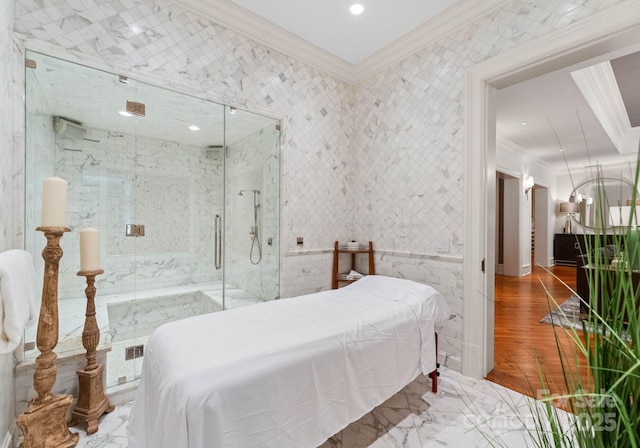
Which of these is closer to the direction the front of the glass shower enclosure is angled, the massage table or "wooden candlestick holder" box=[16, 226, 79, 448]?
the massage table

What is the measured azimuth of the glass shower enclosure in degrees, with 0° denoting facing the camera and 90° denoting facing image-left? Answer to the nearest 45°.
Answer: approximately 315°

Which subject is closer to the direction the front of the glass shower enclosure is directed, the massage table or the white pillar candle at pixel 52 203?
the massage table

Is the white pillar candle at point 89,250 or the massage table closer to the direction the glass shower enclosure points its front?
the massage table

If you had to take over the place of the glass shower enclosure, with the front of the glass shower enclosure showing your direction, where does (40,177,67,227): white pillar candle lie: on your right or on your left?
on your right

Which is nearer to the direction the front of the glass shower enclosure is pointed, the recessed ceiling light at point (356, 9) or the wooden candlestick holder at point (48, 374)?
the recessed ceiling light

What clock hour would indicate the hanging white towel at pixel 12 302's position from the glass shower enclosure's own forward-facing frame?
The hanging white towel is roughly at 2 o'clock from the glass shower enclosure.
